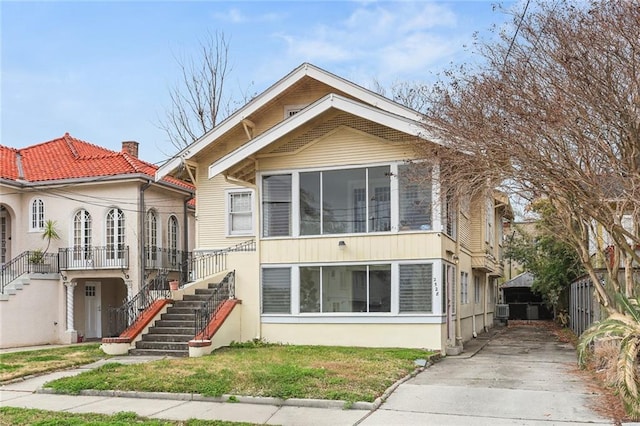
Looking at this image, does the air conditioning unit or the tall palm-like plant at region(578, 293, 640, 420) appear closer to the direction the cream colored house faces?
the tall palm-like plant

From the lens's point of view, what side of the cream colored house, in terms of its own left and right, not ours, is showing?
front

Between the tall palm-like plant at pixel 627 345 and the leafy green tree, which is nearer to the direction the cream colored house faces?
the tall palm-like plant

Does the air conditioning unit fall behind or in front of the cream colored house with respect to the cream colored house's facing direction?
behind

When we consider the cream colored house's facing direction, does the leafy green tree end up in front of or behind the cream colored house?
behind
